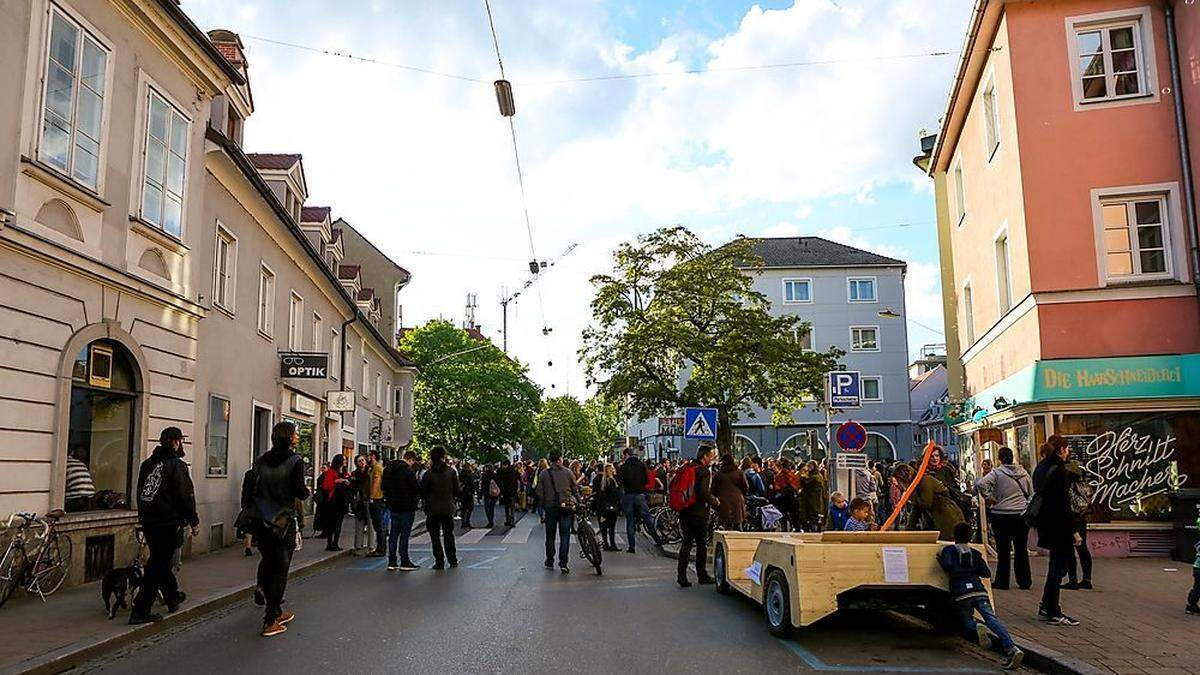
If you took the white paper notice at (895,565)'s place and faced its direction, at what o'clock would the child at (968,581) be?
The child is roughly at 9 o'clock from the white paper notice.

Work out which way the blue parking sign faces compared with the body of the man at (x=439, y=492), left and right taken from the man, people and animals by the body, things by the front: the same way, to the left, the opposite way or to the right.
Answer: the opposite way

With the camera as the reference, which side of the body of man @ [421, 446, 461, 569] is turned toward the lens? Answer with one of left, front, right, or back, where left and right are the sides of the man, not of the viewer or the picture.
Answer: back

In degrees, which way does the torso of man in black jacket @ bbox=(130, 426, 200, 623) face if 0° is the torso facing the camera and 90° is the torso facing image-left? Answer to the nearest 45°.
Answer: approximately 225°

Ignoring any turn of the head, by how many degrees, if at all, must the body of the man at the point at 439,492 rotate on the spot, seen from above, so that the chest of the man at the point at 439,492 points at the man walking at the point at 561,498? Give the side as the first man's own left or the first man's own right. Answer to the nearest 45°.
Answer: approximately 90° to the first man's own right

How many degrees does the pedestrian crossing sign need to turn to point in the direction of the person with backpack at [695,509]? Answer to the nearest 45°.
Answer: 0° — it already faces them

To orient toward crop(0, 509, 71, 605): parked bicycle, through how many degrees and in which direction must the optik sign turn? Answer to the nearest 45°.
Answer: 0° — it already faces it

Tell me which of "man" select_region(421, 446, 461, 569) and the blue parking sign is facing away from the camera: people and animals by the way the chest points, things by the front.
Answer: the man

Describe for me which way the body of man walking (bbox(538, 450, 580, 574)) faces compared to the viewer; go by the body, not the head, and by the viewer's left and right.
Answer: facing away from the viewer
